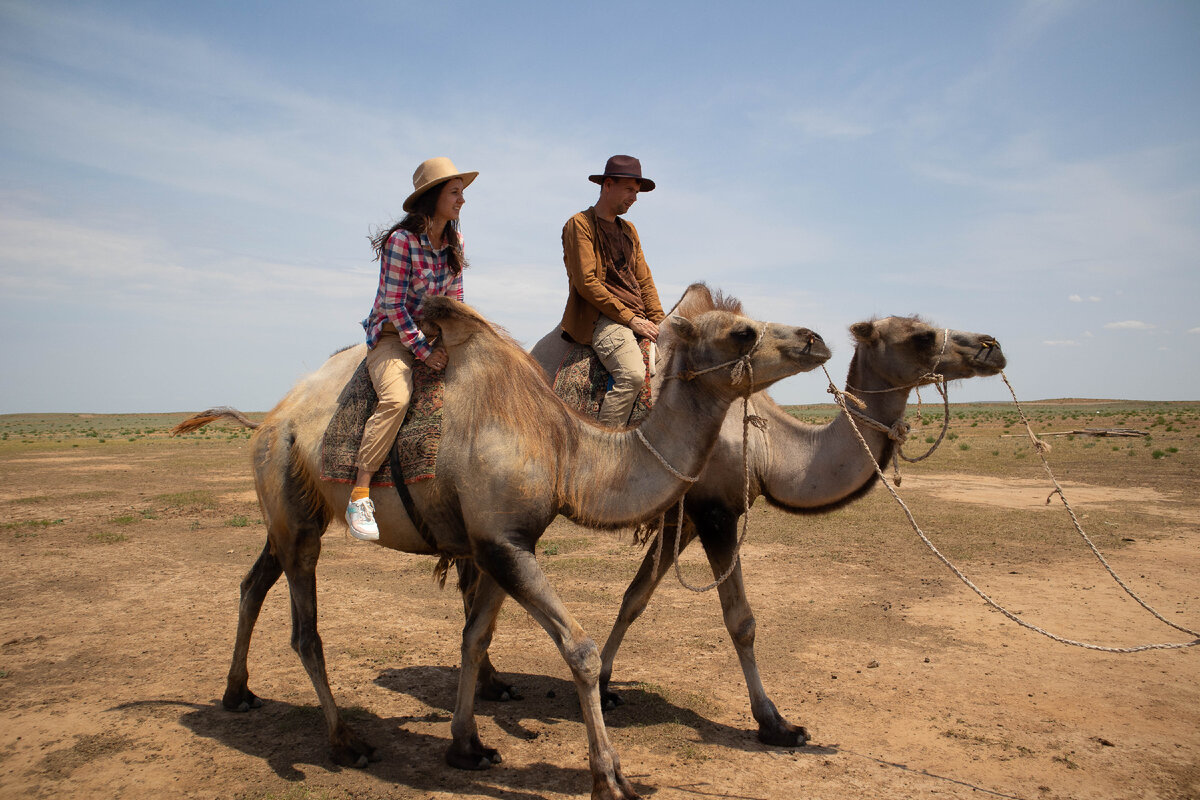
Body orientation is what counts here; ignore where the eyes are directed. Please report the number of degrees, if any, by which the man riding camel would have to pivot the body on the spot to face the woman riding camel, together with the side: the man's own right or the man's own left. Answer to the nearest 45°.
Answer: approximately 90° to the man's own right

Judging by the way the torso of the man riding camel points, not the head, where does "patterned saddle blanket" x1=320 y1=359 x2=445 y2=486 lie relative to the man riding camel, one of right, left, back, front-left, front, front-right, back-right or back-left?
right

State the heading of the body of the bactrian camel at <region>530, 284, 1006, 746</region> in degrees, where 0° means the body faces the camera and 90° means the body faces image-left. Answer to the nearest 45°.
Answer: approximately 270°

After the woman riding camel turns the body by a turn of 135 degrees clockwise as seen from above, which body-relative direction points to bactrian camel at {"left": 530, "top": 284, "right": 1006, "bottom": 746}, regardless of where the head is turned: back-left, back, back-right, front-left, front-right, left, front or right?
back

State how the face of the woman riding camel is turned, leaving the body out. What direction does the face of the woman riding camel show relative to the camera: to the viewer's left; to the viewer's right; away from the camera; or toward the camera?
to the viewer's right

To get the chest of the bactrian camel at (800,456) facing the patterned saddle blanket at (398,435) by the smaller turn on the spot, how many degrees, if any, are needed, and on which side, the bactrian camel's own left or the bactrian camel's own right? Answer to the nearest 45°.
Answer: approximately 135° to the bactrian camel's own right

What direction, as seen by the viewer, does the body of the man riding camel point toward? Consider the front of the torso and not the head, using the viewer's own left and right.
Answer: facing the viewer and to the right of the viewer
